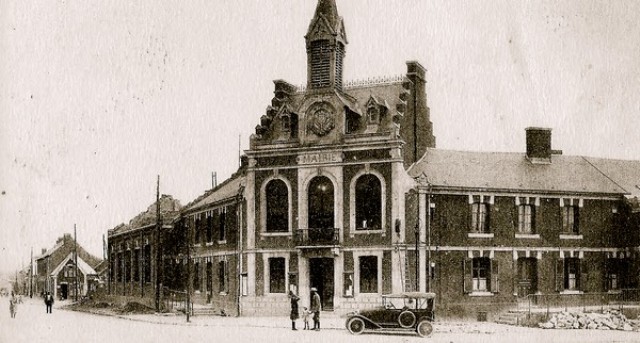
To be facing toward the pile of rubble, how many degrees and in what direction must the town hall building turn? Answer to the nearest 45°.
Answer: approximately 45° to its left

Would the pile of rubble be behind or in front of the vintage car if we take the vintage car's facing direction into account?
behind

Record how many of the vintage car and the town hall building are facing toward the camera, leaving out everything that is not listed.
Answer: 1

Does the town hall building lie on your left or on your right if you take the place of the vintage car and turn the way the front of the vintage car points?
on your right

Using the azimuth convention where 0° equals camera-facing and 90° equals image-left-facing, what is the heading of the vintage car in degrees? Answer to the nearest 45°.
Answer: approximately 90°

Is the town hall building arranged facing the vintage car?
yes

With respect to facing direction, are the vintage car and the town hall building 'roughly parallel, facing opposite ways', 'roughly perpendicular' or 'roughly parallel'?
roughly perpendicular

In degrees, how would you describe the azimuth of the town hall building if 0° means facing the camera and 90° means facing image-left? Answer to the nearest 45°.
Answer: approximately 0°

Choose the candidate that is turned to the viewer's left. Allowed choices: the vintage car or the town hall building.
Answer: the vintage car
